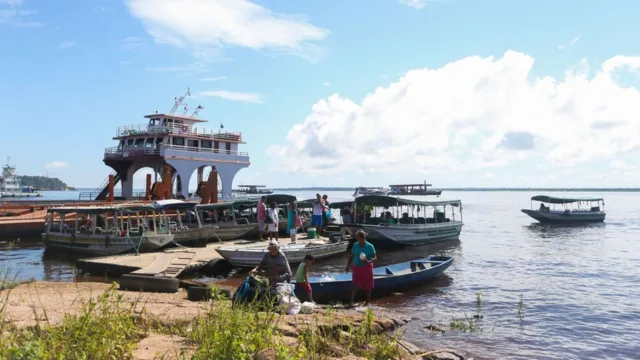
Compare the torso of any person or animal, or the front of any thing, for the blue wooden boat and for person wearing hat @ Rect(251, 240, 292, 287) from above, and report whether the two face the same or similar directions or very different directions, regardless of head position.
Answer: very different directions

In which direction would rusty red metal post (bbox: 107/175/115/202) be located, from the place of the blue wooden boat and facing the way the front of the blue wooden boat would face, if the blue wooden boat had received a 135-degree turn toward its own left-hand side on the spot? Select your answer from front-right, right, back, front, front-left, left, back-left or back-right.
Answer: front-right

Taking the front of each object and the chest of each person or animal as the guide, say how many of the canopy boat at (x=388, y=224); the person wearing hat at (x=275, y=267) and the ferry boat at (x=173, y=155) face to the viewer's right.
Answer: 0

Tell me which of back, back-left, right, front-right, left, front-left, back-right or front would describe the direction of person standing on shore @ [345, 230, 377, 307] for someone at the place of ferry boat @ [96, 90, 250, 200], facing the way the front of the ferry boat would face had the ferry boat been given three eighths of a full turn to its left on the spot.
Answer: right

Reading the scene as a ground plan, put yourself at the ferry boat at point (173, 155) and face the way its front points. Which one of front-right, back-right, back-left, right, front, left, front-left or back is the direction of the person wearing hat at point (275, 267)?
front-left

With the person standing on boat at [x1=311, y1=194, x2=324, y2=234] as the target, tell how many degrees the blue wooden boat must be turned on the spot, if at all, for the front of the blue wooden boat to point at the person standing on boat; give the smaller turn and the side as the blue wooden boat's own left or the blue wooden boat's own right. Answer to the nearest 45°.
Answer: approximately 45° to the blue wooden boat's own left

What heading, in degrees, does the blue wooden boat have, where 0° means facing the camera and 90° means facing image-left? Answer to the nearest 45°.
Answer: approximately 225°

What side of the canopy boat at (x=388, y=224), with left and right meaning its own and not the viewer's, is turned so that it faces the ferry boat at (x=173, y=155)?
right

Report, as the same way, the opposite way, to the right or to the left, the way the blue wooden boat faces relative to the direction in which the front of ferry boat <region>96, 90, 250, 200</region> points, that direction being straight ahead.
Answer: the opposite way

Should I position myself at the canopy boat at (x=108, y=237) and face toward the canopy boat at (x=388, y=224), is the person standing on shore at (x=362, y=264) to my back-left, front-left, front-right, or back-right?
front-right

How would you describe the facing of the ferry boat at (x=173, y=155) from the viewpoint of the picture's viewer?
facing the viewer and to the left of the viewer
